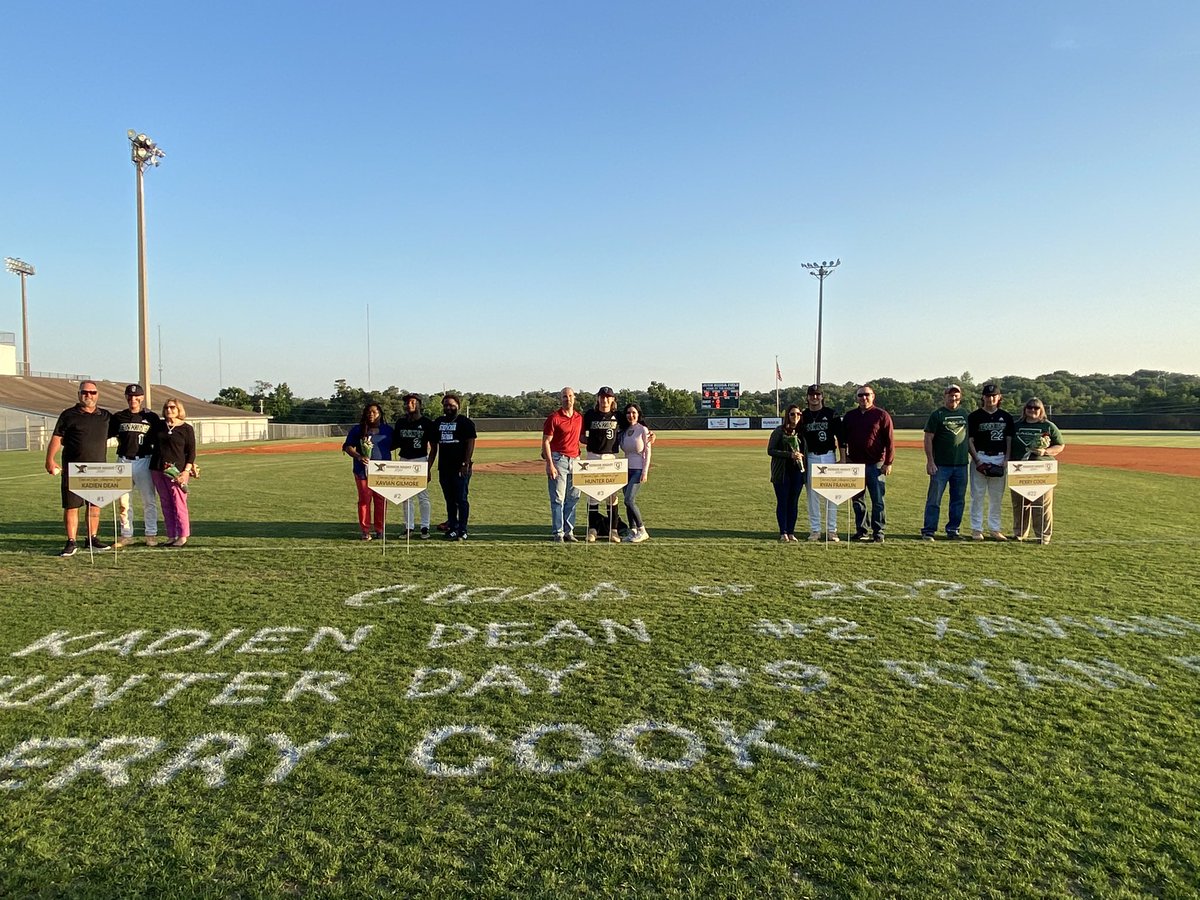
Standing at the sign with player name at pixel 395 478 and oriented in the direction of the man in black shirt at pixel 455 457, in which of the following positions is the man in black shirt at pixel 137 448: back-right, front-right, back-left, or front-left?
back-left

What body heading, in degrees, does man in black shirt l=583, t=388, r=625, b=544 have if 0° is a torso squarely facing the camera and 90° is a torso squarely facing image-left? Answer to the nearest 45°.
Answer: approximately 0°

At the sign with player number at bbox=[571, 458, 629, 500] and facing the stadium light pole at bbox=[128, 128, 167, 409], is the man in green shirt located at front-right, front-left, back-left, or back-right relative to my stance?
back-right

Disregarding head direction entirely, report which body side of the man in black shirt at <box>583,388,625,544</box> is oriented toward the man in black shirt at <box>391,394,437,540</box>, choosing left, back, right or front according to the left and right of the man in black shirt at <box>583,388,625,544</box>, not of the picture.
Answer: right

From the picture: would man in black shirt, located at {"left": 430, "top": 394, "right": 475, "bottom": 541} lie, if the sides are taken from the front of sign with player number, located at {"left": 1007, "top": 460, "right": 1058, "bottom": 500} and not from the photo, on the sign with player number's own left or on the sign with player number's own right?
on the sign with player number's own right

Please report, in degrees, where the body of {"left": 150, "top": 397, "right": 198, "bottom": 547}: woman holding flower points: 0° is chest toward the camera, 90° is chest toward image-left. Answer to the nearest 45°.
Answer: approximately 45°
